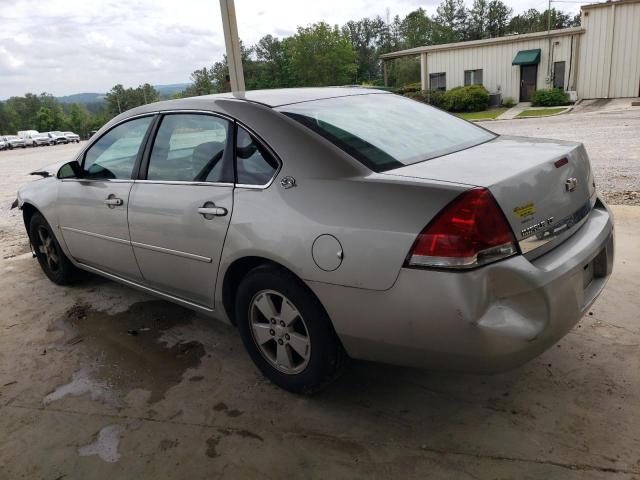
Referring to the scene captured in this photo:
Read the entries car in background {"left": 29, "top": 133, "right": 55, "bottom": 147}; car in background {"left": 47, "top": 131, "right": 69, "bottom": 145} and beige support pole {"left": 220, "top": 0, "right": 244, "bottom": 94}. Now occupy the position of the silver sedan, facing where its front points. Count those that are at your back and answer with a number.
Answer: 0

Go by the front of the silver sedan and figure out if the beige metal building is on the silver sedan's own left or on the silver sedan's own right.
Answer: on the silver sedan's own right

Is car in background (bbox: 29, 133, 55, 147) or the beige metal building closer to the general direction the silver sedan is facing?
the car in background

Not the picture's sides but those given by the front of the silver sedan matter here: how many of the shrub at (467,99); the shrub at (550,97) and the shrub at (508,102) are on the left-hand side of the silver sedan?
0

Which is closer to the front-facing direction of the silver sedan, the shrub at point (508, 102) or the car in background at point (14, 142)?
the car in background

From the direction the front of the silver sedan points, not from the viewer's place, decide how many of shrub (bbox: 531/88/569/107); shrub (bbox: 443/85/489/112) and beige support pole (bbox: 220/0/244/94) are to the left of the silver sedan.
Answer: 0

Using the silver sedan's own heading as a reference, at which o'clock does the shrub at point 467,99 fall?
The shrub is roughly at 2 o'clock from the silver sedan.

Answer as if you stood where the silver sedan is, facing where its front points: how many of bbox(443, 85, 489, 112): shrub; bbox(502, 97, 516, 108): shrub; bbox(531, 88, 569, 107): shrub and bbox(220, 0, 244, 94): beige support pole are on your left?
0

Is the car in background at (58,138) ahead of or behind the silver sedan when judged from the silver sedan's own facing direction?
ahead

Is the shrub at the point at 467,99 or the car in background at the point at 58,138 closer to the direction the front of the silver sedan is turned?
the car in background

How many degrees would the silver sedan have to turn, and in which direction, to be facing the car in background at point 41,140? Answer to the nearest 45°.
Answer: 0° — it already faces it

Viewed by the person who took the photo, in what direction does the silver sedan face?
facing away from the viewer and to the left of the viewer

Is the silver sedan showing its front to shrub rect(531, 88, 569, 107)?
no

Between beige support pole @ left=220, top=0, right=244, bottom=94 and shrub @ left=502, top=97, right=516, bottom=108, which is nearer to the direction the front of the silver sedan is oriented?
the beige support pole

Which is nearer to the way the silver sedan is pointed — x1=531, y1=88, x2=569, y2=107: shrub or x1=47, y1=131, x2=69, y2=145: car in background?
the car in background

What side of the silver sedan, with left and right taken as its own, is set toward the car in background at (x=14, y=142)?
front

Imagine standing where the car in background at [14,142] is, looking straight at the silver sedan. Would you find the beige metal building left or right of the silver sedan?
left
